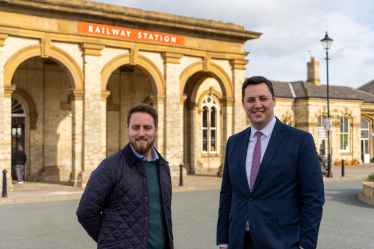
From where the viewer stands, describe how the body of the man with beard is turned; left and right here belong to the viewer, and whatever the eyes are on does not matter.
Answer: facing the viewer and to the right of the viewer

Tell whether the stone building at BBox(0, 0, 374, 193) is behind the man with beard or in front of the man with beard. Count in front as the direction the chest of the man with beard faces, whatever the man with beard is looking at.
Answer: behind

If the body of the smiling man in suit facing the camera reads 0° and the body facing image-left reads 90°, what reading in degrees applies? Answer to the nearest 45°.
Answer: approximately 45°

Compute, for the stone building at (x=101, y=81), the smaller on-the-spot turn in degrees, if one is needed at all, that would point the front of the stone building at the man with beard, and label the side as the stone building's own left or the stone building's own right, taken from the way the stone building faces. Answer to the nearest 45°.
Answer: approximately 45° to the stone building's own right

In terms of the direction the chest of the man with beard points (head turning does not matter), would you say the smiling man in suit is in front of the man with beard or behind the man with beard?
in front

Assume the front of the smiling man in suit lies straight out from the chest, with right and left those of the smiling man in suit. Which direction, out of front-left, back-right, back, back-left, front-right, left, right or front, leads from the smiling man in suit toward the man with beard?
front-right

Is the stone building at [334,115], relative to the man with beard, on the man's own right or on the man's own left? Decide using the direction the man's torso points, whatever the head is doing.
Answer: on the man's own left

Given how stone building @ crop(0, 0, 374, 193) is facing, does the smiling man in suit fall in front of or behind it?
in front

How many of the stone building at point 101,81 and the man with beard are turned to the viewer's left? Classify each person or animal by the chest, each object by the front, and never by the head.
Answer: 0

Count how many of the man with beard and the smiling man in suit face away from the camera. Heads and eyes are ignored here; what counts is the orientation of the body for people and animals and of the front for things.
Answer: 0

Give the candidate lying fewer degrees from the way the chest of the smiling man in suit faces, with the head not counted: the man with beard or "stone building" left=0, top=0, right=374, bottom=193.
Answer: the man with beard

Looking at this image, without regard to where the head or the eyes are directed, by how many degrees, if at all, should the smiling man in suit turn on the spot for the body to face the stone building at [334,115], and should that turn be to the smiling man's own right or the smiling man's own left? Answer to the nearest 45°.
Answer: approximately 135° to the smiling man's own right
